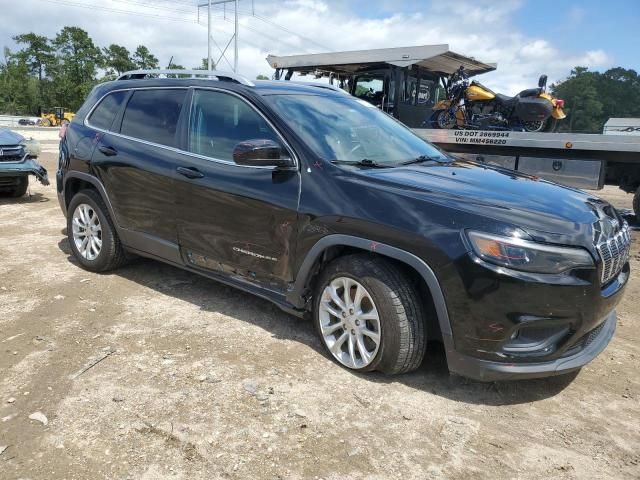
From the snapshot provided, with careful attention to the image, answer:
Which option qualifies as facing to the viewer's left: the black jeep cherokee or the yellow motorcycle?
the yellow motorcycle

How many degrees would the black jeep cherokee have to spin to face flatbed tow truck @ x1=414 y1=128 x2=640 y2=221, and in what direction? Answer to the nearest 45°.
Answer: approximately 90° to its left

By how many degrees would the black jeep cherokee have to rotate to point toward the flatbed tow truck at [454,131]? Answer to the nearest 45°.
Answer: approximately 135° to its left

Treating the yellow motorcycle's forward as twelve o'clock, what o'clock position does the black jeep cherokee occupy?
The black jeep cherokee is roughly at 9 o'clock from the yellow motorcycle.

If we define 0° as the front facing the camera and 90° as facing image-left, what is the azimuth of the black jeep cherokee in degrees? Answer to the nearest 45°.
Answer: approximately 315°

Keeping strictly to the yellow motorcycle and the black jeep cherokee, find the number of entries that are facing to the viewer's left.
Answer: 1

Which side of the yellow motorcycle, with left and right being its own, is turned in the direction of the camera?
left

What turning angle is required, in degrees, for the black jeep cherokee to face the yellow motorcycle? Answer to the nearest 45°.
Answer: approximately 135° to its left
